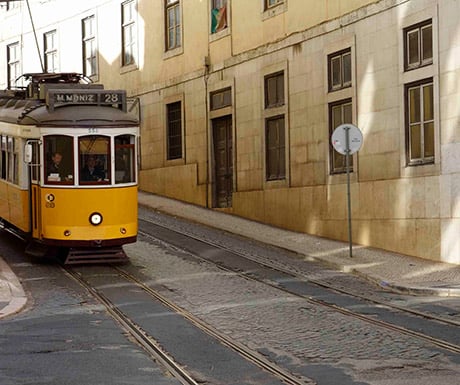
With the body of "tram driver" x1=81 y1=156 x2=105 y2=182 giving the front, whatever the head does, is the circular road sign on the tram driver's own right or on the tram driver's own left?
on the tram driver's own left

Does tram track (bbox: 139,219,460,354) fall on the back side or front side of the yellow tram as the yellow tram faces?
on the front side

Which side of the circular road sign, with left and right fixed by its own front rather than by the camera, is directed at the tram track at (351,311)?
back

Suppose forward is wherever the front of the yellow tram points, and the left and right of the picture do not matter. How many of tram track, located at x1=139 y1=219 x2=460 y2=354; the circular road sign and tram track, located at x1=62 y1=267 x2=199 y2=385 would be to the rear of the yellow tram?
0

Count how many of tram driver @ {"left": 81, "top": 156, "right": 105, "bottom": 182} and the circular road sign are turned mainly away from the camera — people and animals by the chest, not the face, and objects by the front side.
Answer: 1

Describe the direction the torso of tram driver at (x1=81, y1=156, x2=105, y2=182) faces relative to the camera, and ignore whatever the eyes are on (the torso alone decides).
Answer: toward the camera

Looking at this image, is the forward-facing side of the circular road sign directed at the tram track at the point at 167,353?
no

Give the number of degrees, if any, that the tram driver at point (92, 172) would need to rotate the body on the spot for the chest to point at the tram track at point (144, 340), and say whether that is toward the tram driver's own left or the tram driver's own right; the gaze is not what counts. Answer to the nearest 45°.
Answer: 0° — they already face it

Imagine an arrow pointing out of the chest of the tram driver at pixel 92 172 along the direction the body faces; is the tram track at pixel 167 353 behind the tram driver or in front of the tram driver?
in front

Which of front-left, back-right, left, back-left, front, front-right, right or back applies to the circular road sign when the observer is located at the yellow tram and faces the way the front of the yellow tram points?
front-left

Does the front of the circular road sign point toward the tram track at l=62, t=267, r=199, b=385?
no

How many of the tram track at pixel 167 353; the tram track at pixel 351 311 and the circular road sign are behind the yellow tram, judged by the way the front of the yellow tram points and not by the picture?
0
